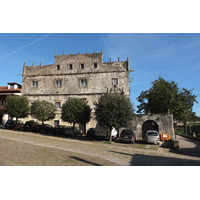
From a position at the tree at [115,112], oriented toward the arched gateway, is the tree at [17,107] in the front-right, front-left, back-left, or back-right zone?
back-left

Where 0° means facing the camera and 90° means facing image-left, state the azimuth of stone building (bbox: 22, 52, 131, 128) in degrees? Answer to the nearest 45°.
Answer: approximately 0°

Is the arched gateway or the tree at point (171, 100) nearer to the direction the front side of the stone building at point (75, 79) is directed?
the arched gateway

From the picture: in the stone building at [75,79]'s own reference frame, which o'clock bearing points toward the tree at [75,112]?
The tree is roughly at 12 o'clock from the stone building.

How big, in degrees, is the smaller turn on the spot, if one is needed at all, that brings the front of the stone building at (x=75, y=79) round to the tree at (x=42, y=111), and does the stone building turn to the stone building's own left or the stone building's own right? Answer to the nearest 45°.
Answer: approximately 45° to the stone building's own right

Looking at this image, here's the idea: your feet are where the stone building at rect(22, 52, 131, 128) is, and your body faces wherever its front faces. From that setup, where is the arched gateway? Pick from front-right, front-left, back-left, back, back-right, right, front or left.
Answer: front-left

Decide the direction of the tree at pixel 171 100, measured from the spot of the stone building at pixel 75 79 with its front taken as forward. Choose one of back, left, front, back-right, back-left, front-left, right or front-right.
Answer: left

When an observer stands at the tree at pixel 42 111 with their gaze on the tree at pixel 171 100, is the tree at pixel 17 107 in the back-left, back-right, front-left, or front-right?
back-left
